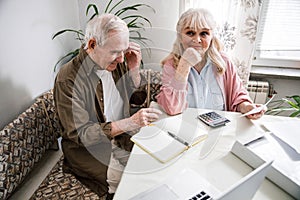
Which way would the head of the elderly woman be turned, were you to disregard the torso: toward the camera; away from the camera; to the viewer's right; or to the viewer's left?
toward the camera

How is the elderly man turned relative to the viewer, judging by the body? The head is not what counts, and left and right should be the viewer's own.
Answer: facing the viewer and to the right of the viewer

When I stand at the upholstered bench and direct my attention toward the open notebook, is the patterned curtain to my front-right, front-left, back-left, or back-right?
front-left

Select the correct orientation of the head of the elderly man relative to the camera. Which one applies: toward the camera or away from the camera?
toward the camera

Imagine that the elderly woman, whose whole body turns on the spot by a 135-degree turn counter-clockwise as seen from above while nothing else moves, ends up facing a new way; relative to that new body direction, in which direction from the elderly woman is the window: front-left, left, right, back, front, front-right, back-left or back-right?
front

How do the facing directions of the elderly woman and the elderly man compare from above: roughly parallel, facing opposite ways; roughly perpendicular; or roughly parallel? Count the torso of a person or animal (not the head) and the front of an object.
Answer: roughly perpendicular

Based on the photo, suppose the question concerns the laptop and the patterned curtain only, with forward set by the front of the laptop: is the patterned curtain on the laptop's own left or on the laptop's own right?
on the laptop's own right

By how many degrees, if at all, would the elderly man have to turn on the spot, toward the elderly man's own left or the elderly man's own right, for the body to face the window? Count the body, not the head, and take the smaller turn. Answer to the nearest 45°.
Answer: approximately 90° to the elderly man's own left

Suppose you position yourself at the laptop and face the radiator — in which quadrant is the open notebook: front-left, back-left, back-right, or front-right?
front-left

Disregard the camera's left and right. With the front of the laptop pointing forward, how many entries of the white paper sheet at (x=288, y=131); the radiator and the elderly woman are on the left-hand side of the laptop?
0

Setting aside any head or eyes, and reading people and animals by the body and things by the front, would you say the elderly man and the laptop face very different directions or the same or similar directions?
very different directions

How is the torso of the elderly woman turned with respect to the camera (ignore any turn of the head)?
toward the camera

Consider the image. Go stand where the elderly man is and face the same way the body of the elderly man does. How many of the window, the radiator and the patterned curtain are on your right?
0

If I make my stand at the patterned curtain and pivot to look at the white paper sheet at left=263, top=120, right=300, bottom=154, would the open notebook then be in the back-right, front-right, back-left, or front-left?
front-right

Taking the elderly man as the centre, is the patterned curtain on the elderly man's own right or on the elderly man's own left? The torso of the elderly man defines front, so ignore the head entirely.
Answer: on the elderly man's own left
